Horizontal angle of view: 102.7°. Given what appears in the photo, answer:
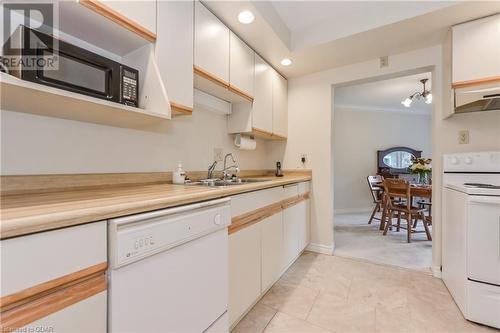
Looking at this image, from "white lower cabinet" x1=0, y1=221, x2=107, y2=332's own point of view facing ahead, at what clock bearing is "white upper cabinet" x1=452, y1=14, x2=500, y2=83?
The white upper cabinet is roughly at 11 o'clock from the white lower cabinet.

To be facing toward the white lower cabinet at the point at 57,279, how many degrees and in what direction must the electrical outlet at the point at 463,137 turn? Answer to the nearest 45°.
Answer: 0° — it already faces it

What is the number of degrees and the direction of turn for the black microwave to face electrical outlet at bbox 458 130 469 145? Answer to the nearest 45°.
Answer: approximately 45° to its left

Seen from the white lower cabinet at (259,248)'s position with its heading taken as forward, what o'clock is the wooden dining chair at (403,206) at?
The wooden dining chair is roughly at 9 o'clock from the white lower cabinet.

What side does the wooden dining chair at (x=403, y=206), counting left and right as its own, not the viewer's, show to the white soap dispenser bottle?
back

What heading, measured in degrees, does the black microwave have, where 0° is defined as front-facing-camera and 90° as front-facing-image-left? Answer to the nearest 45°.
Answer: approximately 315°

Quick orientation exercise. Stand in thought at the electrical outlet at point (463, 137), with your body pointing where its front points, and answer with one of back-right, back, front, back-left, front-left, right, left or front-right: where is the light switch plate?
front-right

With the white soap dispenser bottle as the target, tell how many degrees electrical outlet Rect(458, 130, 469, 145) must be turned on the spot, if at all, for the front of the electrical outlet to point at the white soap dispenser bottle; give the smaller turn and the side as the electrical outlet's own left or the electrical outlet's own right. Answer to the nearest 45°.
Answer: approximately 45° to the electrical outlet's own right
